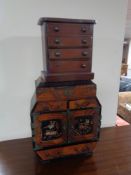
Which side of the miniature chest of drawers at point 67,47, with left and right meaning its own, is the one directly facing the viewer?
front
